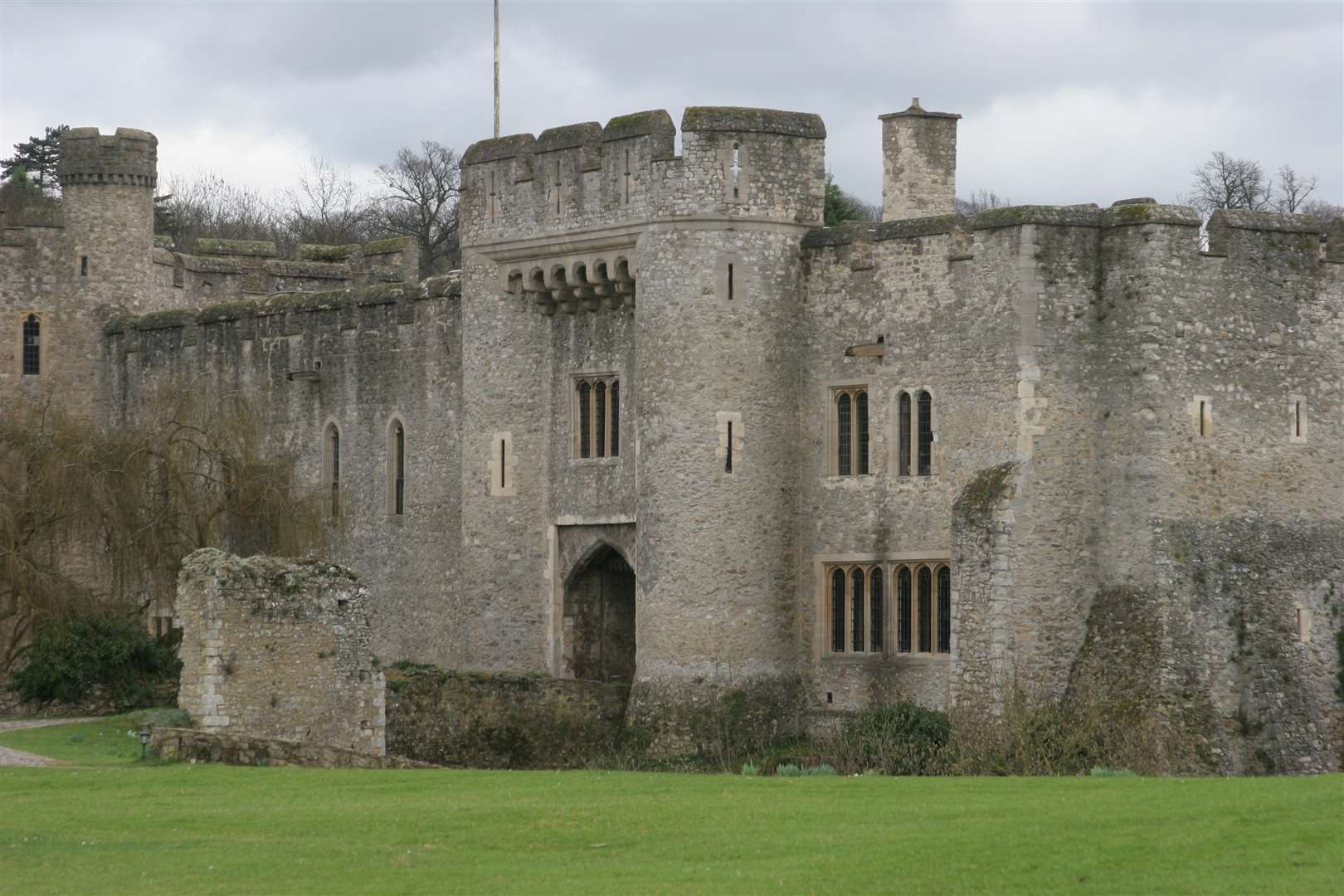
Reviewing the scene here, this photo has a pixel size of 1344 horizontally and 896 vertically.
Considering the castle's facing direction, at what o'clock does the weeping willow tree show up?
The weeping willow tree is roughly at 2 o'clock from the castle.

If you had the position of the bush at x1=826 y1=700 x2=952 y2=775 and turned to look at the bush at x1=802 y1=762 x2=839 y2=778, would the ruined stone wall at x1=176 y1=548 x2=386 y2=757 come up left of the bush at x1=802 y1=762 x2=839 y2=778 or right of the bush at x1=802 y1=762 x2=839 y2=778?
right

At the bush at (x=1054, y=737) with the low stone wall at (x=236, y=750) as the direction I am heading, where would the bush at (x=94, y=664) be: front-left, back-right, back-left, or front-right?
front-right

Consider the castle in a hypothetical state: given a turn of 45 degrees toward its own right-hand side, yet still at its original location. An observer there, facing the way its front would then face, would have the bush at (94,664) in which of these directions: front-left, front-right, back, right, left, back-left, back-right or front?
front

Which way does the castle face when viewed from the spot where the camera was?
facing the viewer and to the left of the viewer

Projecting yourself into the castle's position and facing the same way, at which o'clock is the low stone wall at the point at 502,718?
The low stone wall is roughly at 2 o'clock from the castle.

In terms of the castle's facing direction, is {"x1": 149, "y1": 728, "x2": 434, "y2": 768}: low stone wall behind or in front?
in front
